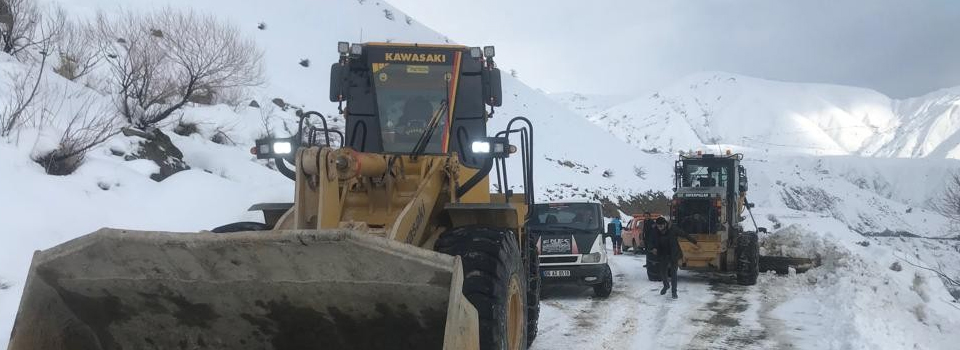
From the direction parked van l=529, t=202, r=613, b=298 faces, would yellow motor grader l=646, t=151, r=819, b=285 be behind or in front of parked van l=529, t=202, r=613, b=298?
behind

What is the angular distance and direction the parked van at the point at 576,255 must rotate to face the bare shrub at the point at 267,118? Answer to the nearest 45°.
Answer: approximately 135° to its right

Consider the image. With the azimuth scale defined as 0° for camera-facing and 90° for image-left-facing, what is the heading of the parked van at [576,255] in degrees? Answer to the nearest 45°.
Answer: approximately 0°
